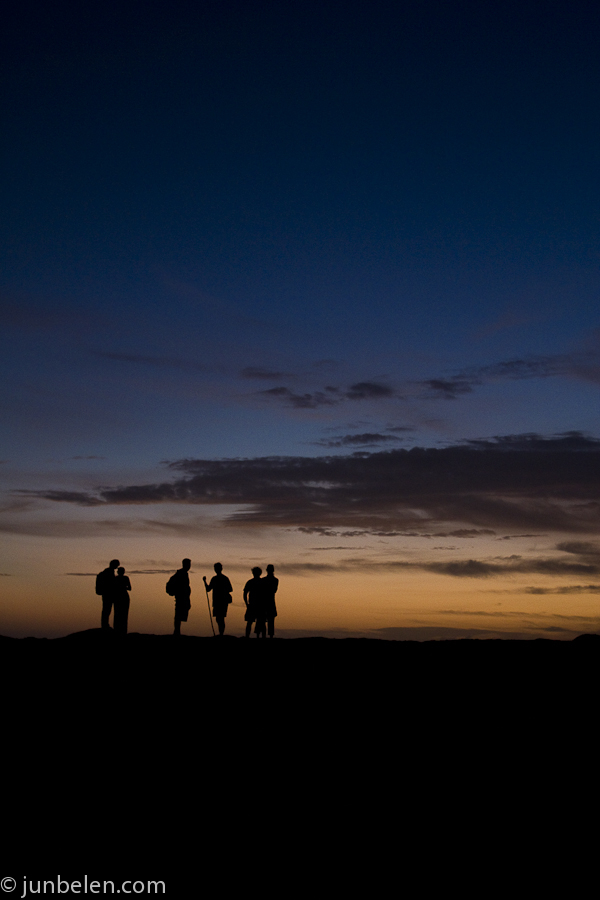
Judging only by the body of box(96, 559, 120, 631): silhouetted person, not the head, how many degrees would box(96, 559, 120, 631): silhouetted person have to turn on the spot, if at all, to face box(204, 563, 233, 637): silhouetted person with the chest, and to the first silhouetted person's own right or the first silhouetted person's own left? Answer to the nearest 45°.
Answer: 0° — they already face them

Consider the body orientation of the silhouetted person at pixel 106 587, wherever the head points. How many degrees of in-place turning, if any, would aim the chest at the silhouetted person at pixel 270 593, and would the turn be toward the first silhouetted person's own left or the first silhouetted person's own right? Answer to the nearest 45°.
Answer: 0° — they already face them

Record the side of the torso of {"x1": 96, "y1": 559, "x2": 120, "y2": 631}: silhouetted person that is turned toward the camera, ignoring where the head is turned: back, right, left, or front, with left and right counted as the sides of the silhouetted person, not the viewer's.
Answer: right

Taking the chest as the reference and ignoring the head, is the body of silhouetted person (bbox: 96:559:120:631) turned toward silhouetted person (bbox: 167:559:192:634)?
yes

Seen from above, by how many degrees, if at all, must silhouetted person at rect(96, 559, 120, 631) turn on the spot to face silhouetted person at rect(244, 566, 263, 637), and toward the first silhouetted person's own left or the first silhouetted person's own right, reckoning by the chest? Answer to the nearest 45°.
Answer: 0° — they already face them
